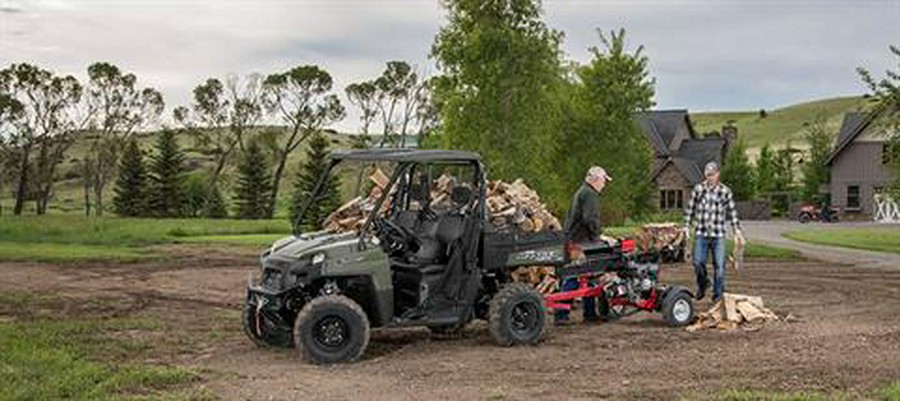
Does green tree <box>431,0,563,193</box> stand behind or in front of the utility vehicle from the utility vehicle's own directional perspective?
behind

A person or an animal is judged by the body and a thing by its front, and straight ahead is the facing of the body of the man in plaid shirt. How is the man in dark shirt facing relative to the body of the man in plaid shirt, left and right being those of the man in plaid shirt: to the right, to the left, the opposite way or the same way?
to the left

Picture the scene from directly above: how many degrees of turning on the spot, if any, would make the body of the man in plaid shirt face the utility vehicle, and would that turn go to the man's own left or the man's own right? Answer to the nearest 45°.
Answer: approximately 45° to the man's own right

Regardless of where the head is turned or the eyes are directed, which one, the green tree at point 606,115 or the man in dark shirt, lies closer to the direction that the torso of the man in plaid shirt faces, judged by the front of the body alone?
the man in dark shirt

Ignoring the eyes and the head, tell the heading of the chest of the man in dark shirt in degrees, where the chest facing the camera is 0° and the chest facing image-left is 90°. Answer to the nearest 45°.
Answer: approximately 270°

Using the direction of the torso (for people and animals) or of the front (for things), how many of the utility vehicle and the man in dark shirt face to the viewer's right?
1

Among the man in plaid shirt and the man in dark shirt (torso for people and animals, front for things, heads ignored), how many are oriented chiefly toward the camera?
1

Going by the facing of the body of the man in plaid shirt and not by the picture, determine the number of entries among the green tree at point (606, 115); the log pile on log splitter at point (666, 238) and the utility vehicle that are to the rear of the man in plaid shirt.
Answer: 2

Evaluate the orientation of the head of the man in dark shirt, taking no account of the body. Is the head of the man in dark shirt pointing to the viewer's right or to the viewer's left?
to the viewer's right

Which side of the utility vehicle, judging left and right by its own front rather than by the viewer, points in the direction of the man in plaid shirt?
back

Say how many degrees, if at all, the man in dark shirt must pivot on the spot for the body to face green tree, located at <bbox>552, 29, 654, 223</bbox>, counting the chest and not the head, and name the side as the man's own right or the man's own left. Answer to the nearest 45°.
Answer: approximately 90° to the man's own left
